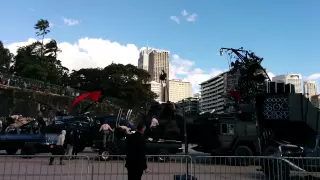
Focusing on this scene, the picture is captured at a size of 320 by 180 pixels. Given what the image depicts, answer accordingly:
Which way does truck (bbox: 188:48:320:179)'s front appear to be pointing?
to the viewer's left

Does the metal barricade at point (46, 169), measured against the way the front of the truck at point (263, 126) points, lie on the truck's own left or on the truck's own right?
on the truck's own left

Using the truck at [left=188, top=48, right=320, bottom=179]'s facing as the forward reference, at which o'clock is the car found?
The car is roughly at 11 o'clock from the truck.

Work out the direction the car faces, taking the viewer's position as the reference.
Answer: facing to the left of the viewer

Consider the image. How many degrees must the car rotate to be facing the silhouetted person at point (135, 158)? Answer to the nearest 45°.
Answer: approximately 90° to its left
